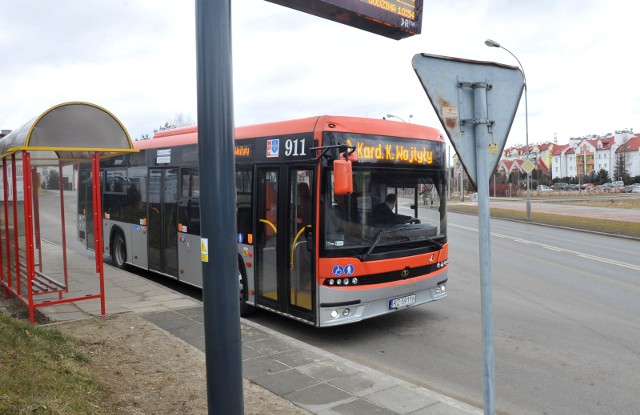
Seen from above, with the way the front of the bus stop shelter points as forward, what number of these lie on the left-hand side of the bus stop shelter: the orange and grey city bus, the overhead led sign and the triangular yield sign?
0

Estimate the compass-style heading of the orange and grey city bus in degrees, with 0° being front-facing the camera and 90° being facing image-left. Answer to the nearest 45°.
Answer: approximately 315°

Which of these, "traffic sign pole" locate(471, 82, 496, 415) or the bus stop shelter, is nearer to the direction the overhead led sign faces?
the traffic sign pole

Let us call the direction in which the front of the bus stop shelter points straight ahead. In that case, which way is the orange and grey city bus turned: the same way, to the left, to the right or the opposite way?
to the right

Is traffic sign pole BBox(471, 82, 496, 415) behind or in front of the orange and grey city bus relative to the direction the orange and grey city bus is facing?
in front

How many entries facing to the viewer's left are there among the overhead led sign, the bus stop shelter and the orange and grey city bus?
0

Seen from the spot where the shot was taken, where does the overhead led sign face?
facing the viewer and to the right of the viewer

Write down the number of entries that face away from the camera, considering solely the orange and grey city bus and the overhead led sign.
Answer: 0

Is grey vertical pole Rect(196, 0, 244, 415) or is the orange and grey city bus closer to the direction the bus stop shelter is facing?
the orange and grey city bus

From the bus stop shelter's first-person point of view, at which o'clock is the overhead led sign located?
The overhead led sign is roughly at 3 o'clock from the bus stop shelter.

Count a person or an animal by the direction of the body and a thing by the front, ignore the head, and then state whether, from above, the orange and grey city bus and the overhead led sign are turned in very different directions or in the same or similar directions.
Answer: same or similar directions

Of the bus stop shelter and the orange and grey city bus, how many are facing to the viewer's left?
0

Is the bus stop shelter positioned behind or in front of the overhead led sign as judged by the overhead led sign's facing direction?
behind

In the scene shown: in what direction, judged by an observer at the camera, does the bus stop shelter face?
facing away from the viewer and to the right of the viewer
